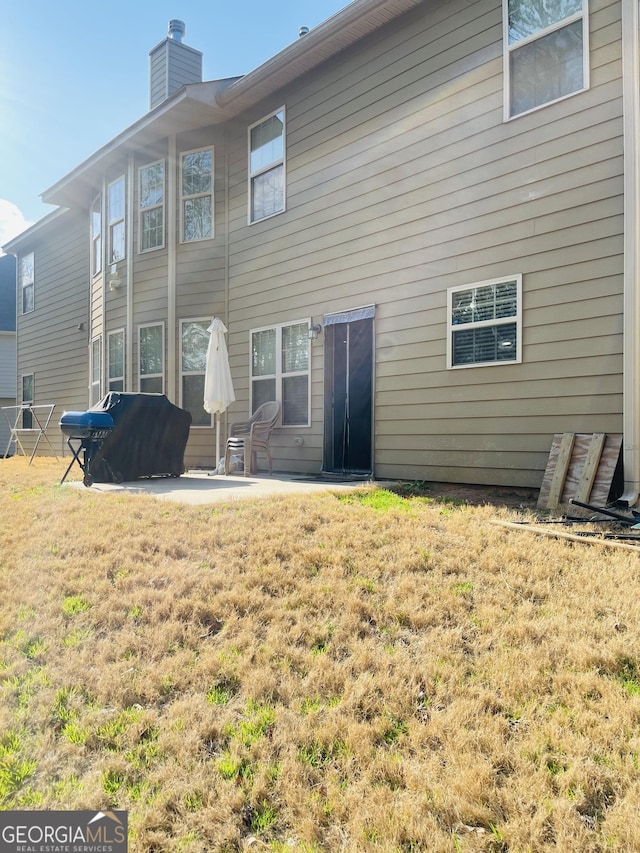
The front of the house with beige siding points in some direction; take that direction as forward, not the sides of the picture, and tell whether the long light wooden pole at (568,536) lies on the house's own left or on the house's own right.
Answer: on the house's own right

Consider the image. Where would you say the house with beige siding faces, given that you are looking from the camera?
facing away from the viewer and to the right of the viewer

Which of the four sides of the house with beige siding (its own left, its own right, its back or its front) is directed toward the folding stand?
left

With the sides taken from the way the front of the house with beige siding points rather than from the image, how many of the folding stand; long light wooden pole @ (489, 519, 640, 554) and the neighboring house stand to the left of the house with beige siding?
2

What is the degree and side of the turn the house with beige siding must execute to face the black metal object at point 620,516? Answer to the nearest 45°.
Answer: approximately 135° to its right
